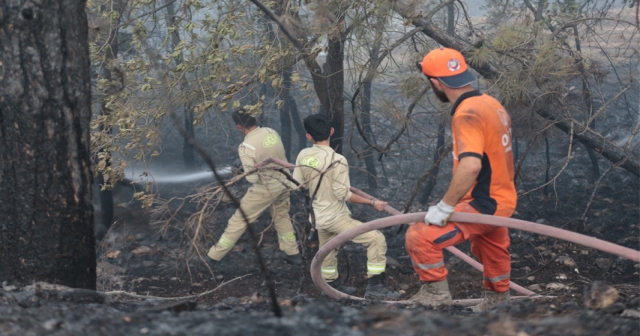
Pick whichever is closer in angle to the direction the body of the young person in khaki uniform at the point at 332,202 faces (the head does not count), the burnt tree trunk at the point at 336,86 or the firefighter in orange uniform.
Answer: the burnt tree trunk

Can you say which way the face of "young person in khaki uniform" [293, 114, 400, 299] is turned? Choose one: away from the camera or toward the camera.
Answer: away from the camera

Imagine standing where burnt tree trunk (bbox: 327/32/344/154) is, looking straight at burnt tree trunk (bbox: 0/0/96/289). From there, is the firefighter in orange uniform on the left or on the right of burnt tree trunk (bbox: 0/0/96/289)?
left

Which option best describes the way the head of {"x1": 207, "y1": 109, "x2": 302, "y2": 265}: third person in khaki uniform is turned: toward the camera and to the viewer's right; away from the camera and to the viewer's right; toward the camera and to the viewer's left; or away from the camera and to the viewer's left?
away from the camera and to the viewer's left

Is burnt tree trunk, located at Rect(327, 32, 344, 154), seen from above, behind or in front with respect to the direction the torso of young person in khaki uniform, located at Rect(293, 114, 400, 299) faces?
in front

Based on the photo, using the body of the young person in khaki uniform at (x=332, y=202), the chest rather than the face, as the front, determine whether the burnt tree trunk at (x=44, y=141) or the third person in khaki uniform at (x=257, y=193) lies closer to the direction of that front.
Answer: the third person in khaki uniform

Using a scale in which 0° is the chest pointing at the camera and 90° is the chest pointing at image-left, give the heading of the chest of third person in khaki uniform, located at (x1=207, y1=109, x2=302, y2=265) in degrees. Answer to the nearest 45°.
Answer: approximately 135°

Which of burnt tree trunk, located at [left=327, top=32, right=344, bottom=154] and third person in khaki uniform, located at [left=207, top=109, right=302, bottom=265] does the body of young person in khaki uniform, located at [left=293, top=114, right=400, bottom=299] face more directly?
the burnt tree trunk

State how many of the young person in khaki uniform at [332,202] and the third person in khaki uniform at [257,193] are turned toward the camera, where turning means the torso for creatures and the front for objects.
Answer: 0
